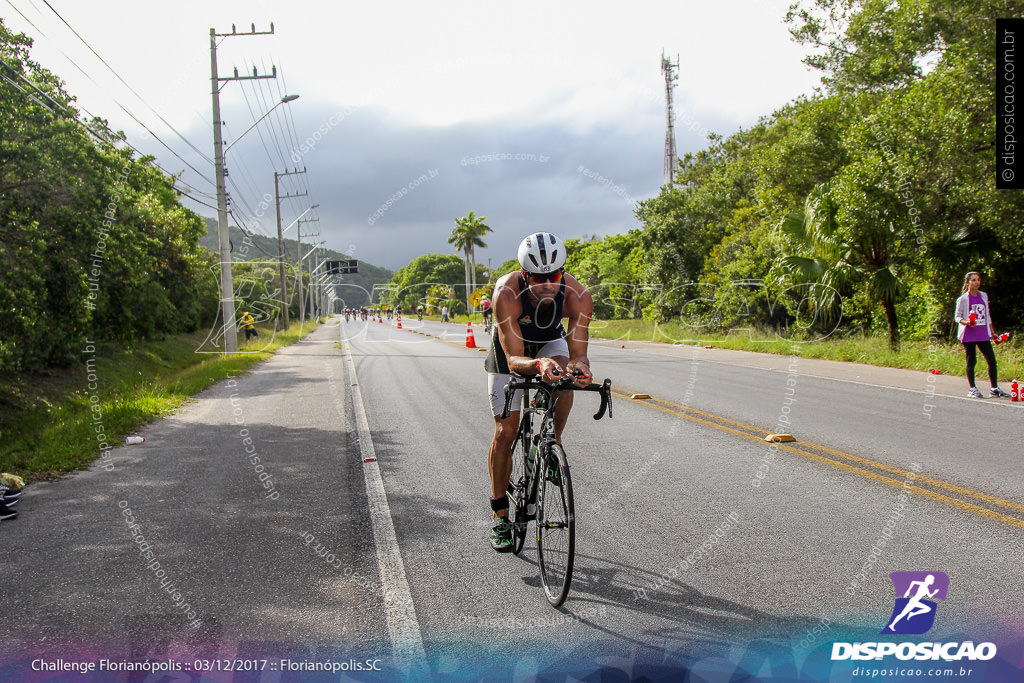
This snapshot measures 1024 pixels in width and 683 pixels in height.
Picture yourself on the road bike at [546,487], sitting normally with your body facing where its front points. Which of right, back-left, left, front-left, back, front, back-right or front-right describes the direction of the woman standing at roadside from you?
back-left

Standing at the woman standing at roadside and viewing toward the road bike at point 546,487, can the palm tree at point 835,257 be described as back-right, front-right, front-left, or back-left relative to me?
back-right

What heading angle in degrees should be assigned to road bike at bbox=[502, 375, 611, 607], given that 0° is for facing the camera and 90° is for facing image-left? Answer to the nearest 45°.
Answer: approximately 0°

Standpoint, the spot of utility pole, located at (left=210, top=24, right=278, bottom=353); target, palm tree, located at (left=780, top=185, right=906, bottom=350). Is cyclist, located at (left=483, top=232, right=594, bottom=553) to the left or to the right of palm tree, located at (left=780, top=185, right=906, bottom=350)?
right

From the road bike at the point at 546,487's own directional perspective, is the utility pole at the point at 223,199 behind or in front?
behind

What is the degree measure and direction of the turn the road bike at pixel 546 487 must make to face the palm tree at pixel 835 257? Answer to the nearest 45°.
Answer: approximately 135° to its left
